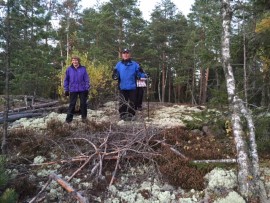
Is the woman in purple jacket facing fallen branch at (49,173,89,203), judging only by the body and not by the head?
yes

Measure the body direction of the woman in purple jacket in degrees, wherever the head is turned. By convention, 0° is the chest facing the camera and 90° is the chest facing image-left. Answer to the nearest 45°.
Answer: approximately 0°

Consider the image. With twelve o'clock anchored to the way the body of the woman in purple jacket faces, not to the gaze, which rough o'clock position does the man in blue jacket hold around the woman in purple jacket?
The man in blue jacket is roughly at 9 o'clock from the woman in purple jacket.

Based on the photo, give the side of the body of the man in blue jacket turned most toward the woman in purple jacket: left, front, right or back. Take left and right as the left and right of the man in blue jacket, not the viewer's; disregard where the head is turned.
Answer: right

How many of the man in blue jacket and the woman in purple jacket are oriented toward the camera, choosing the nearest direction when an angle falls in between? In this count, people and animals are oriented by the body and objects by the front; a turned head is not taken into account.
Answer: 2

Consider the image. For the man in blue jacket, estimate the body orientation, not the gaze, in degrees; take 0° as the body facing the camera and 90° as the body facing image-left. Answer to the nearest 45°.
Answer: approximately 0°

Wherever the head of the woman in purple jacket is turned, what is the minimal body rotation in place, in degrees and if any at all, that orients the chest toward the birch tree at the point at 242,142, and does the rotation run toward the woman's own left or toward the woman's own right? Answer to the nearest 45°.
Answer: approximately 45° to the woman's own left

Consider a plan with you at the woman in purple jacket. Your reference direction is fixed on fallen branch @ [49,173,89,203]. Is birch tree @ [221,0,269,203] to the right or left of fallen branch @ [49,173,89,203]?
left
